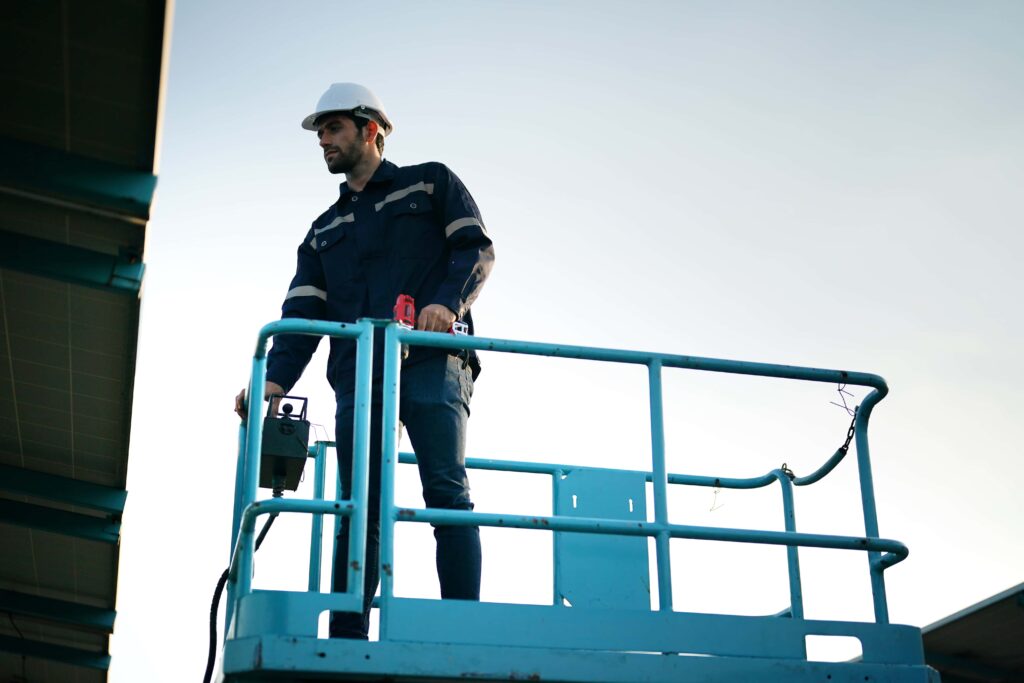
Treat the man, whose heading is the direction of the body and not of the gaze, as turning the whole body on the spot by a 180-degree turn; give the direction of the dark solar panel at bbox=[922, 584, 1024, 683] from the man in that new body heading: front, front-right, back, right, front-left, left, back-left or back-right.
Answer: front

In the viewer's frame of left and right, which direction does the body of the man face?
facing the viewer and to the left of the viewer
